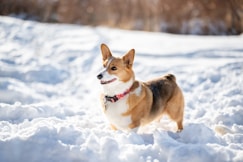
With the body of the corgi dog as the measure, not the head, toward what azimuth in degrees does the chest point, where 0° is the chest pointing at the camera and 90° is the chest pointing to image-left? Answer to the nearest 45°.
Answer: approximately 45°
